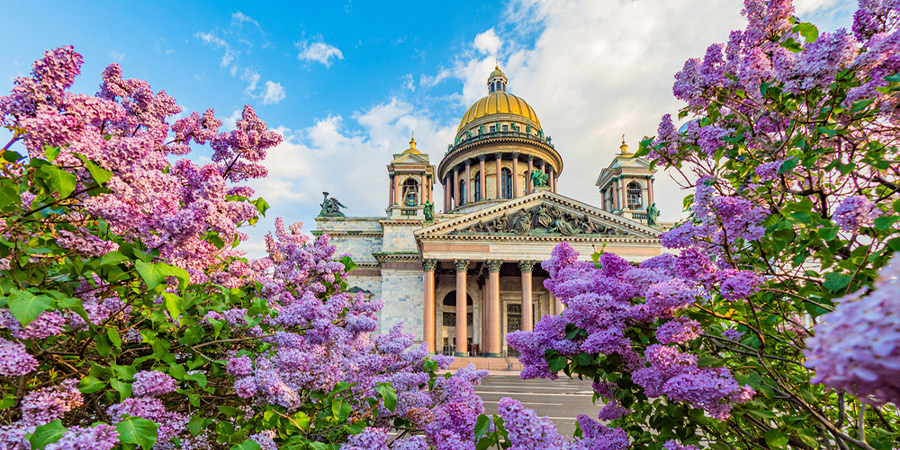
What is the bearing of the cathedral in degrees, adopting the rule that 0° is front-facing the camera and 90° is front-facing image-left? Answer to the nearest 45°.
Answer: approximately 0°

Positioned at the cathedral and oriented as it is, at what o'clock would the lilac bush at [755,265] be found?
The lilac bush is roughly at 12 o'clock from the cathedral.

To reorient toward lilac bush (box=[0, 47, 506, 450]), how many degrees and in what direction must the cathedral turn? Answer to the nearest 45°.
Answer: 0° — it already faces it
